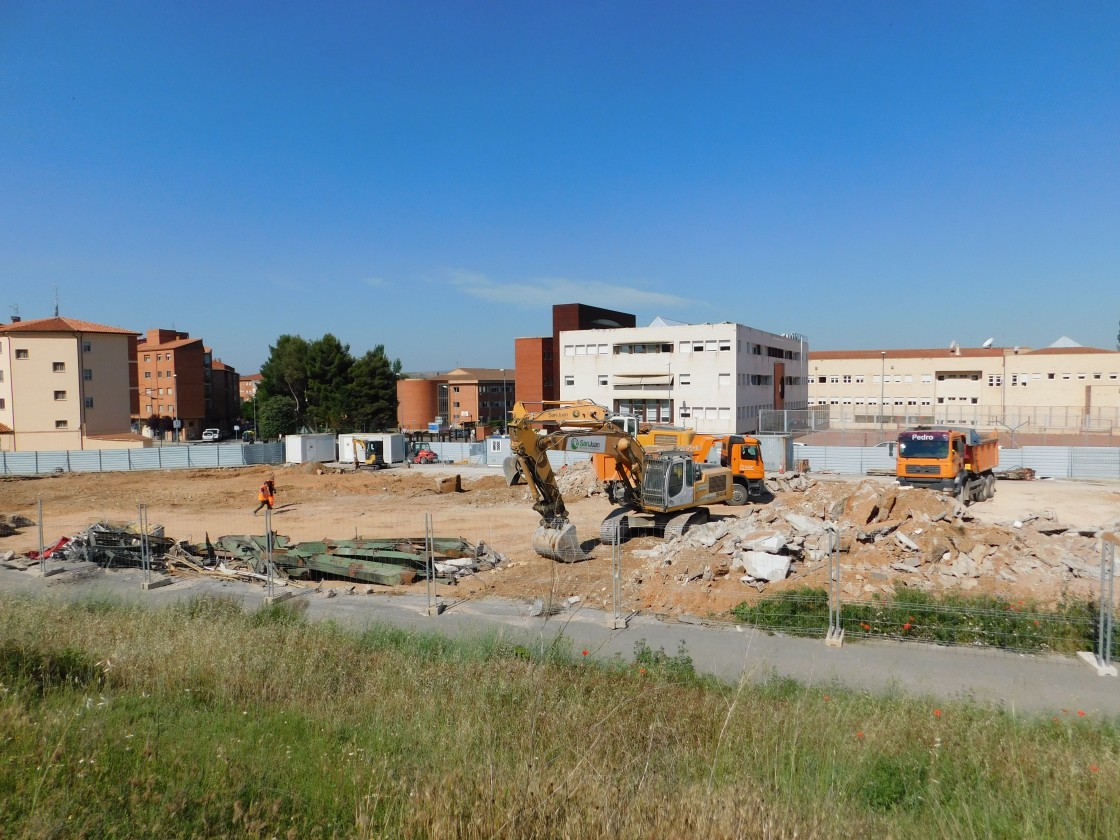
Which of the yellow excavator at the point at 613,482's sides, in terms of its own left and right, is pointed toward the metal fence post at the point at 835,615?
left

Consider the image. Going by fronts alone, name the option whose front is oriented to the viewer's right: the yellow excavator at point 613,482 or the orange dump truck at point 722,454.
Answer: the orange dump truck

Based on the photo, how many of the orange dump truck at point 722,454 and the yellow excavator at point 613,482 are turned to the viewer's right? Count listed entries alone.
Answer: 1

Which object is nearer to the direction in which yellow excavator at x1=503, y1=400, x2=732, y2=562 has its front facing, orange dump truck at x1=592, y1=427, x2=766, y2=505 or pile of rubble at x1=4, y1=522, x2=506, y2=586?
the pile of rubble

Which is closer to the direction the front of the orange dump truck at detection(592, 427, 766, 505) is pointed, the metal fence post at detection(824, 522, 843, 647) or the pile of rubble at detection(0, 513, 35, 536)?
the metal fence post

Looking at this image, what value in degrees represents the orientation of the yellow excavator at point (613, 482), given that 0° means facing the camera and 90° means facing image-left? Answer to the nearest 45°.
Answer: approximately 45°

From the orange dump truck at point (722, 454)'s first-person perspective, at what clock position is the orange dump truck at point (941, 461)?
the orange dump truck at point (941, 461) is roughly at 12 o'clock from the orange dump truck at point (722, 454).

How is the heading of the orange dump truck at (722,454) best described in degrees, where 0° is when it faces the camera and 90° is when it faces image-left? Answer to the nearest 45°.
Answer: approximately 270°

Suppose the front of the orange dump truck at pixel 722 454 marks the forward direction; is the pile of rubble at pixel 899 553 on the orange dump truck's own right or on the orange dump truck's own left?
on the orange dump truck's own right

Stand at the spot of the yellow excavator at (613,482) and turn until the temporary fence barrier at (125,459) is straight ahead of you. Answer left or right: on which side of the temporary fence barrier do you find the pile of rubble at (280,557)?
left

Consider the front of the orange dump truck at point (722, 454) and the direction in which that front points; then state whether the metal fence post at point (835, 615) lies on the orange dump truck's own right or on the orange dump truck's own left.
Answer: on the orange dump truck's own right

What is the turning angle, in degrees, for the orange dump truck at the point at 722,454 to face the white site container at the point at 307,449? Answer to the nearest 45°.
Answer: approximately 135° to its left

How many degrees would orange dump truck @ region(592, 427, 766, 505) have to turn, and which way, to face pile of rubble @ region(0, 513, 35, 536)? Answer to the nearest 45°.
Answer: approximately 180°

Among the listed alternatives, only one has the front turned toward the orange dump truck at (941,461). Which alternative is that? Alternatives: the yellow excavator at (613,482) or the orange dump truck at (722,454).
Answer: the orange dump truck at (722,454)

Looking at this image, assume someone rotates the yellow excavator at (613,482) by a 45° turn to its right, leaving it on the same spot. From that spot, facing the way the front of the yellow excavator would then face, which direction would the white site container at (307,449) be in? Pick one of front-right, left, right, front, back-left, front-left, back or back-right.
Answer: front-right

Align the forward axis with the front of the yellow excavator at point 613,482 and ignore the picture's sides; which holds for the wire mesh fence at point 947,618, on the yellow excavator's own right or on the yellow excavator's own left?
on the yellow excavator's own left
